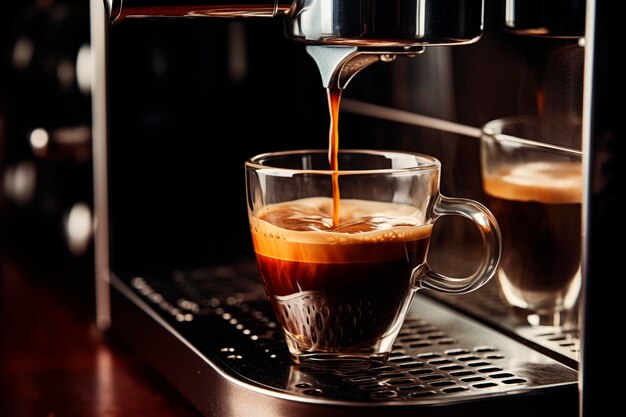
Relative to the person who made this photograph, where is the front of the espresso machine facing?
facing the viewer and to the left of the viewer
